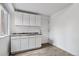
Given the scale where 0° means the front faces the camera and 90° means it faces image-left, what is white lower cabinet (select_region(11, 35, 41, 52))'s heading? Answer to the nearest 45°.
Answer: approximately 315°
